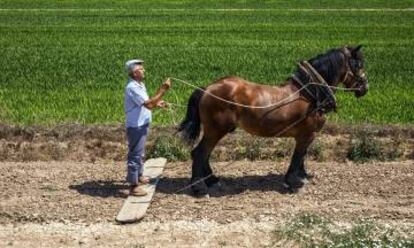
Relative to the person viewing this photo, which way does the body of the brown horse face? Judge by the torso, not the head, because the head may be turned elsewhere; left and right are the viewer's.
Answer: facing to the right of the viewer

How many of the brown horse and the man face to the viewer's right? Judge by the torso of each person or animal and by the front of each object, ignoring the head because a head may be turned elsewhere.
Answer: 2

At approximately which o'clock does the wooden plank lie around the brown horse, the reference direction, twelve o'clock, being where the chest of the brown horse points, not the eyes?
The wooden plank is roughly at 5 o'clock from the brown horse.

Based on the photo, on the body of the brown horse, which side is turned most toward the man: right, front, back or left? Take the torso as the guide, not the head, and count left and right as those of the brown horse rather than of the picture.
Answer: back

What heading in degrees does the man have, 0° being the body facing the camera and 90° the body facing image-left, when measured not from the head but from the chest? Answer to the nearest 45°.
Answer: approximately 270°

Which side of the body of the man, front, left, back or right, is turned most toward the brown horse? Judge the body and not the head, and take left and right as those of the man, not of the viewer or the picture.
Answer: front
